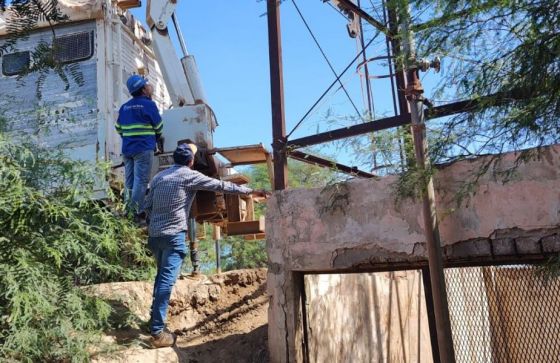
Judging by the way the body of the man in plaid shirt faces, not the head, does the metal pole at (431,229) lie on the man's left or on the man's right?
on the man's right

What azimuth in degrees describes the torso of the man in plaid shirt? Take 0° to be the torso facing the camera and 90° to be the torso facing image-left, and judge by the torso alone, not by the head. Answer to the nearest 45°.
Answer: approximately 225°

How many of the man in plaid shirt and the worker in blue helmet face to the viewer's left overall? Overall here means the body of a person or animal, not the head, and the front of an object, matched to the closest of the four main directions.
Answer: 0

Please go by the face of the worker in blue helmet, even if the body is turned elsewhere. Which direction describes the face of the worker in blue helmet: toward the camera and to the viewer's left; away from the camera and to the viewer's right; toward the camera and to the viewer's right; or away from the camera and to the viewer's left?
away from the camera and to the viewer's right

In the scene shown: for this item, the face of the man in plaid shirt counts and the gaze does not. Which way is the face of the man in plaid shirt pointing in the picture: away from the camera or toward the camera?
away from the camera

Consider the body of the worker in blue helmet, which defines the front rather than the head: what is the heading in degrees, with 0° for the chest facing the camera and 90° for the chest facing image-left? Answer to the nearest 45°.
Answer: approximately 225°
